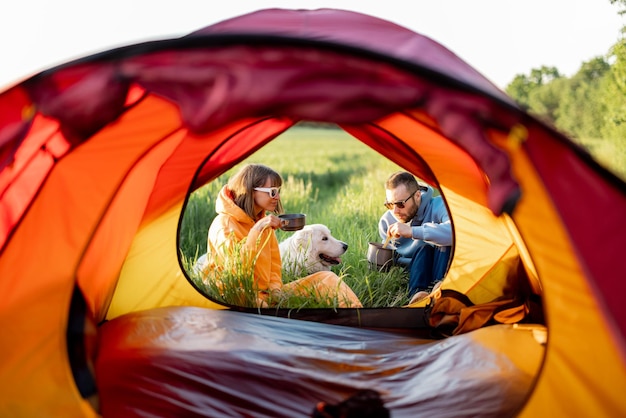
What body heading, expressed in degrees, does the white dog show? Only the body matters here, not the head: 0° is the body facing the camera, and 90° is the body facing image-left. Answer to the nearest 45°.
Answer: approximately 270°

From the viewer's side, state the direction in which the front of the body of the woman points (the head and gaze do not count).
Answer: to the viewer's right

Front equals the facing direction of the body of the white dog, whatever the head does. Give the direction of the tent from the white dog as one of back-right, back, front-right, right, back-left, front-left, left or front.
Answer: right

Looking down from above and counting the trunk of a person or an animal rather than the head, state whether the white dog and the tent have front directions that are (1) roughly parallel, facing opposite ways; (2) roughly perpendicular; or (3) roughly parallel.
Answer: roughly perpendicular

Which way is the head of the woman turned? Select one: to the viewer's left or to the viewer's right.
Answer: to the viewer's right

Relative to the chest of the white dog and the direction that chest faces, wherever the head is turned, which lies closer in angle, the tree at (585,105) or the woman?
the tree

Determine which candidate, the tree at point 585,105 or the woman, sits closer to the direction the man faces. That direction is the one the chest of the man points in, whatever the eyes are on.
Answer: the woman

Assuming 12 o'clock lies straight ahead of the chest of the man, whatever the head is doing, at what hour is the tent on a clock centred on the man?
The tent is roughly at 11 o'clock from the man.

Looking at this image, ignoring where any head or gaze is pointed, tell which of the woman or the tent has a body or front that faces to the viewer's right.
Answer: the woman

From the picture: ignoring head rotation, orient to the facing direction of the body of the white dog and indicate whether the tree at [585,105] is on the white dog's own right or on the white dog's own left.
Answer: on the white dog's own left

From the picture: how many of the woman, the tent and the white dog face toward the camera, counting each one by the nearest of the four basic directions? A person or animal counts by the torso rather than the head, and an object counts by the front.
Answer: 1

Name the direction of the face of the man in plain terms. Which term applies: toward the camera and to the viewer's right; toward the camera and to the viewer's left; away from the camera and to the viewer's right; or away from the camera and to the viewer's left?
toward the camera and to the viewer's left
